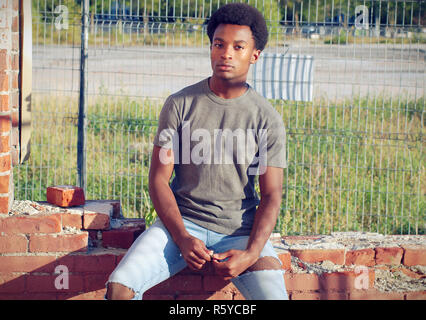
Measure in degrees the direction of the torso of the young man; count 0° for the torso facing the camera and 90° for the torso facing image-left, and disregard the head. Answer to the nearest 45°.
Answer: approximately 0°

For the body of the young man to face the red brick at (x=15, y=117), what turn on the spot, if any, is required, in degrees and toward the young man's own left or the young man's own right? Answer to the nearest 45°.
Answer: approximately 135° to the young man's own right
